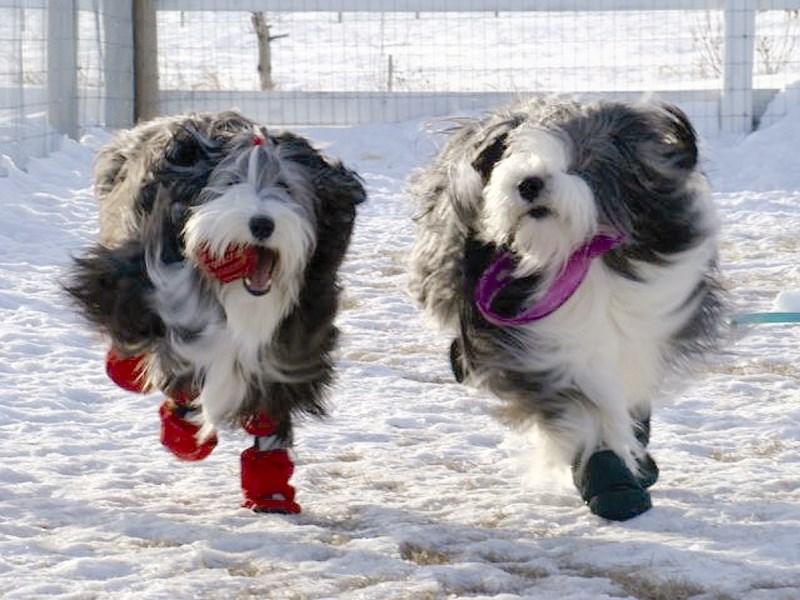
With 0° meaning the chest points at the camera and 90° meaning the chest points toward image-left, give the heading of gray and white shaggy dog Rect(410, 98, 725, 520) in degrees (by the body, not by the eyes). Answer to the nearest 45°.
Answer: approximately 0°

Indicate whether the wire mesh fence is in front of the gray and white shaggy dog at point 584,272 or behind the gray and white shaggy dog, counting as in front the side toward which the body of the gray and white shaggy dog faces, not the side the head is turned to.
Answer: behind

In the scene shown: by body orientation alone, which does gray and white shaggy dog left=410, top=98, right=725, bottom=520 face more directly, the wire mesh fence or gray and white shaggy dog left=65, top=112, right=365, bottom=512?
the gray and white shaggy dog

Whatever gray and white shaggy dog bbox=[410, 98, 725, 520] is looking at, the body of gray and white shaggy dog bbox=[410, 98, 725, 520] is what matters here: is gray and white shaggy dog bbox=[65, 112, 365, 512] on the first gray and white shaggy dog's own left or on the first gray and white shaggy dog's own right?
on the first gray and white shaggy dog's own right
